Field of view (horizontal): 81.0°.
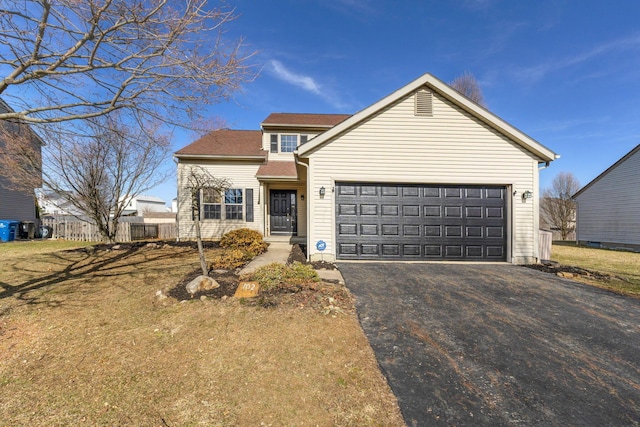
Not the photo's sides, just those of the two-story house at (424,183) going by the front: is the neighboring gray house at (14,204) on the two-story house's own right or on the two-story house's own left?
on the two-story house's own right

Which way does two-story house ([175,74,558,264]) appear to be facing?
toward the camera

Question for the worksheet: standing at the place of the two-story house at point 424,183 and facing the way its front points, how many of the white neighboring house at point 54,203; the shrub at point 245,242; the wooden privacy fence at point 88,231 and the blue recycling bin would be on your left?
0

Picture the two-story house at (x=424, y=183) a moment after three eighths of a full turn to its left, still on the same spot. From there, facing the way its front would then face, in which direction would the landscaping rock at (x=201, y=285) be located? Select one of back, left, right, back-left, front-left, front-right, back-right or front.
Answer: back

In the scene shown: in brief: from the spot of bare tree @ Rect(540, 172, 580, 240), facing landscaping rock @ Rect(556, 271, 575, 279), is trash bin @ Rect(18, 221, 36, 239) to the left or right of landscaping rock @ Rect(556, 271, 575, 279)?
right

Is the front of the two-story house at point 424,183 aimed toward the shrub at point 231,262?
no

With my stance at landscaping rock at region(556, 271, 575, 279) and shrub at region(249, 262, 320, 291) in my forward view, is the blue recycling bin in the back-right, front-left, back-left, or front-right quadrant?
front-right

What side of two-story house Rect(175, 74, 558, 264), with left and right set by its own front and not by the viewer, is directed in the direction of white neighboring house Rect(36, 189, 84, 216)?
right

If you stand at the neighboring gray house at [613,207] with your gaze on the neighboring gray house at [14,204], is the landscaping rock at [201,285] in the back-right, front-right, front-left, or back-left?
front-left

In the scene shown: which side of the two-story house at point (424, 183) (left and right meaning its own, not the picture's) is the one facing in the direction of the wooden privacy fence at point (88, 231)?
right

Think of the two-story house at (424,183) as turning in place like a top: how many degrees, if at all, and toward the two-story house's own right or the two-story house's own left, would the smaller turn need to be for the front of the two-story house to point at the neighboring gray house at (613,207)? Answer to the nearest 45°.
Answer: approximately 135° to the two-story house's own left

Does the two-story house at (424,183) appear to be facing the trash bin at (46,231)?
no

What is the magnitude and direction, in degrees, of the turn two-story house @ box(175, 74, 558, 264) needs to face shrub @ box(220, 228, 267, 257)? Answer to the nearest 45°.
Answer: approximately 90° to its right

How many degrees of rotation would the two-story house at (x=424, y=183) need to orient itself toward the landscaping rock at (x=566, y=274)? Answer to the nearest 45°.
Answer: approximately 90° to its left

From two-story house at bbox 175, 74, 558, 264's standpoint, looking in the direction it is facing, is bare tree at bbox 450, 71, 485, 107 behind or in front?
behind

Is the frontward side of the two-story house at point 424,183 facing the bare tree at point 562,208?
no

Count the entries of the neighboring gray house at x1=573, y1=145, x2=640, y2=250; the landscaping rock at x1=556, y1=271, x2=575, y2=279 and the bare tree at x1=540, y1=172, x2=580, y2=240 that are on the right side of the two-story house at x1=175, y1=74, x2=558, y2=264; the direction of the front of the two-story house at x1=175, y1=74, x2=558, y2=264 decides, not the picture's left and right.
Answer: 0
